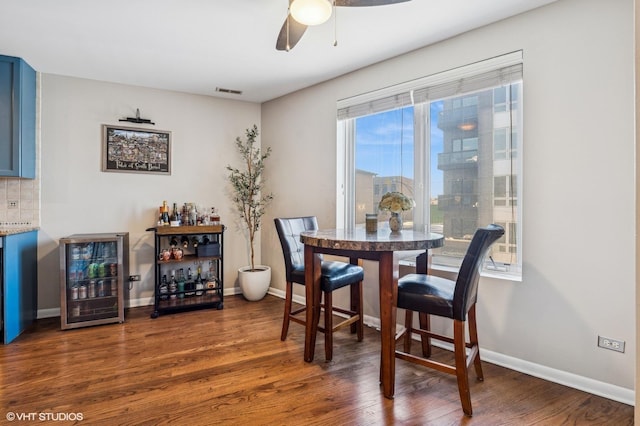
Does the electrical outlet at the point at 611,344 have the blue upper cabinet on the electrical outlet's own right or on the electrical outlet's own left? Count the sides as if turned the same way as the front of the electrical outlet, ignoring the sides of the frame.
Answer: on the electrical outlet's own right

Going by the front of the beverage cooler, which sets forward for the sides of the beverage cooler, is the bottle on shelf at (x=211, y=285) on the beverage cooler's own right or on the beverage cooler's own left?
on the beverage cooler's own left

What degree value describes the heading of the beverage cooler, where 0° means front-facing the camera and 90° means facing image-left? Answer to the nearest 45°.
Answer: approximately 0°

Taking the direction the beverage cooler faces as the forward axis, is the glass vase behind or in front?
in front

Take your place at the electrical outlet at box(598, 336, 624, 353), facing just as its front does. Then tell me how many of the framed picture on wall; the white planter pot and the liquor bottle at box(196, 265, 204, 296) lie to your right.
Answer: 3

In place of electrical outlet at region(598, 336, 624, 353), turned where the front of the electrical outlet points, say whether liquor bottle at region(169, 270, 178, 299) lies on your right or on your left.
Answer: on your right

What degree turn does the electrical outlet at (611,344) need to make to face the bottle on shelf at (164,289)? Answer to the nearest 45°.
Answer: approximately 90° to its right
